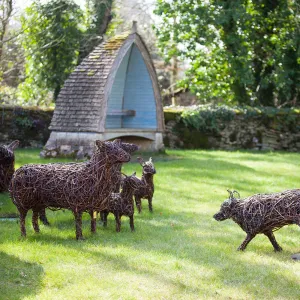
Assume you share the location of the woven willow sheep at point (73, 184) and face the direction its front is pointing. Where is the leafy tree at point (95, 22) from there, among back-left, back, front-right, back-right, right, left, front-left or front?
left

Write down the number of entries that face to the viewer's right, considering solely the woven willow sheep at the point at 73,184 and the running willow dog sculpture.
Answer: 1

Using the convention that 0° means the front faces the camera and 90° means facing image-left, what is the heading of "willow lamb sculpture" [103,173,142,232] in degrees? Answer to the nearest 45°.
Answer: approximately 315°

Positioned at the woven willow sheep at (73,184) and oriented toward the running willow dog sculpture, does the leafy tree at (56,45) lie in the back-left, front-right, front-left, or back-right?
back-left

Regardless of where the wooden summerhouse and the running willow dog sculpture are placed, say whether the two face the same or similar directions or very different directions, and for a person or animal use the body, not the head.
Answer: very different directions

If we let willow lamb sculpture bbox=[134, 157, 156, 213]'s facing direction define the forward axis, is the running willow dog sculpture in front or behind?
in front

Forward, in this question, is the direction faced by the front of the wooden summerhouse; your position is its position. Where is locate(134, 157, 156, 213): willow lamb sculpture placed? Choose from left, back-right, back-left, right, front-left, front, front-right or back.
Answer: front-right

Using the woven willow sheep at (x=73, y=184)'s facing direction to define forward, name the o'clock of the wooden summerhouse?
The wooden summerhouse is roughly at 9 o'clock from the woven willow sheep.

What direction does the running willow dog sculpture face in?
to the viewer's left

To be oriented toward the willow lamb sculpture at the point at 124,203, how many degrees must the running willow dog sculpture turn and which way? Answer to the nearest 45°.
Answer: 0° — it already faces it

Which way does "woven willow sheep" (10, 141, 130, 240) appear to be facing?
to the viewer's right

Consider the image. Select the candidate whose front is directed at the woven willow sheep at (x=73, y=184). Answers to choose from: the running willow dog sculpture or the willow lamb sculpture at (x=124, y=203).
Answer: the running willow dog sculpture

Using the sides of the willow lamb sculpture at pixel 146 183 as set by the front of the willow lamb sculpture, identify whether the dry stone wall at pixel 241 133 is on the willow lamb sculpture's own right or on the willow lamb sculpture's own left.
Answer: on the willow lamb sculpture's own left

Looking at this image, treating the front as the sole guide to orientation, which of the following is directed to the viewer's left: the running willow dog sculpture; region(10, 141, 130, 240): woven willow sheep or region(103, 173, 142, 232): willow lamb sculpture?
the running willow dog sculpture
